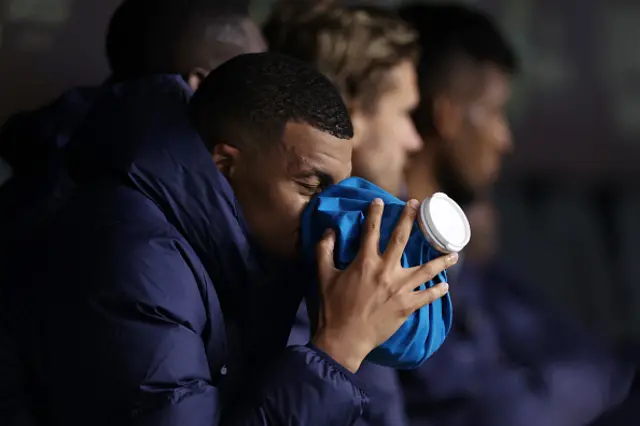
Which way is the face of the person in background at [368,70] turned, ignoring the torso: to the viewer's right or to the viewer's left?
to the viewer's right

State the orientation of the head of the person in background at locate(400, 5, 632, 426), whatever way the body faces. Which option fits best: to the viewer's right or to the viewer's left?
to the viewer's right

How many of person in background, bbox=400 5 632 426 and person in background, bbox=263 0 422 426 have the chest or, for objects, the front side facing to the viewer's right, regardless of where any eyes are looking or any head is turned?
2

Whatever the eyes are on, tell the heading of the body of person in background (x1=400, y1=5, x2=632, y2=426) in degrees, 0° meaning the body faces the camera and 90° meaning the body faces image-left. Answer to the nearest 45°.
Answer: approximately 270°
